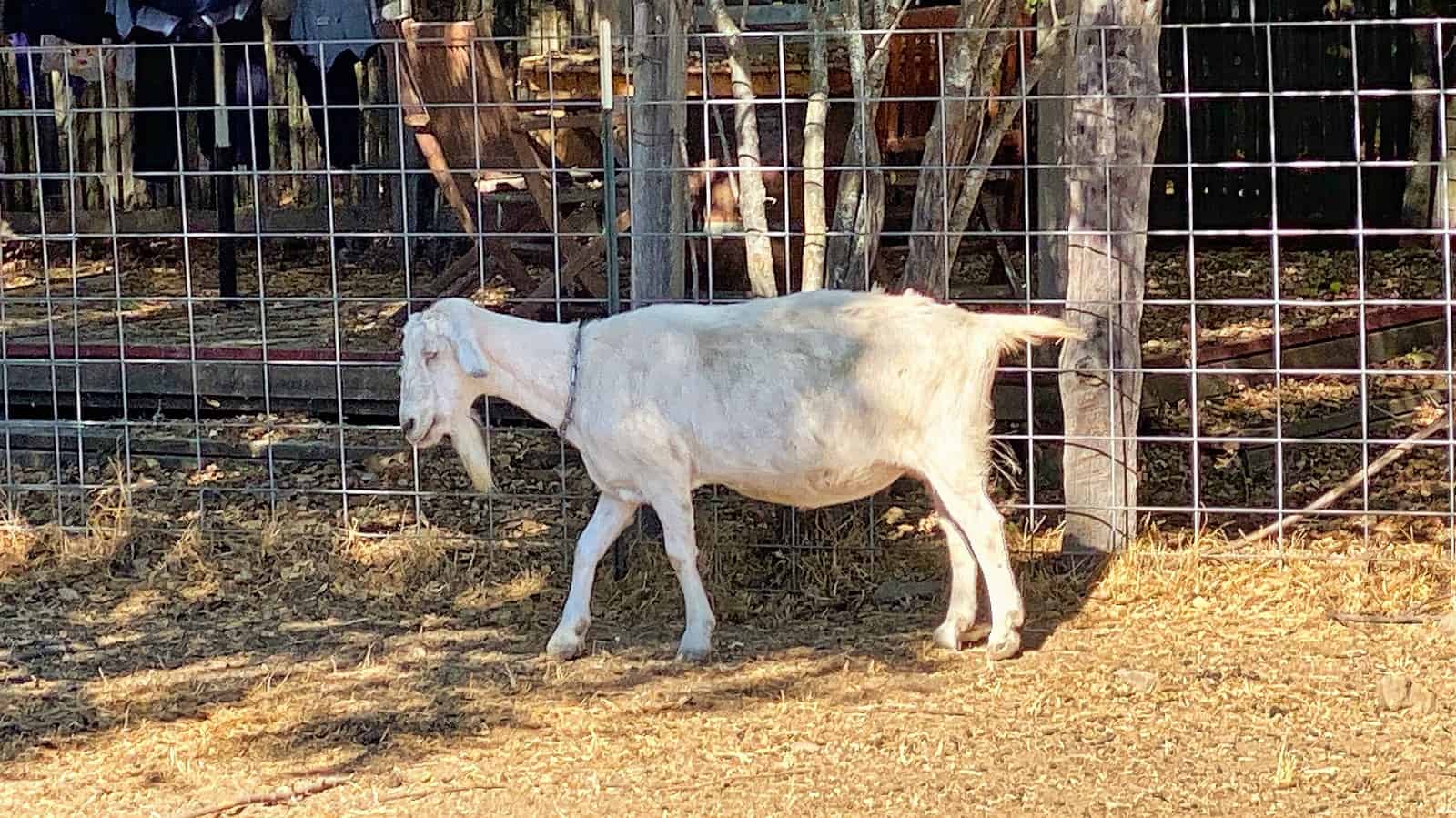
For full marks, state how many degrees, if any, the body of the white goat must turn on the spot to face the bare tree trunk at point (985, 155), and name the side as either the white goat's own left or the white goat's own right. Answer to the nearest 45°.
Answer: approximately 135° to the white goat's own right

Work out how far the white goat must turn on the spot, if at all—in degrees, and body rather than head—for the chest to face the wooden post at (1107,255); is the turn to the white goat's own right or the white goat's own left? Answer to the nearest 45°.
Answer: approximately 135° to the white goat's own right

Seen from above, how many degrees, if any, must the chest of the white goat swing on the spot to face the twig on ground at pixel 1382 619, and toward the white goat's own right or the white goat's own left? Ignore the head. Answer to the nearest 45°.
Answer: approximately 180°

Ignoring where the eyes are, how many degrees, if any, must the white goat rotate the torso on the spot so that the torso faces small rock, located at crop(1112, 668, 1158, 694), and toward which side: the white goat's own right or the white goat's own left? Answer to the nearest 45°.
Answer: approximately 135° to the white goat's own left

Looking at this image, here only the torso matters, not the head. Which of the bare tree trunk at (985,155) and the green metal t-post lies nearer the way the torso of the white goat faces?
the green metal t-post

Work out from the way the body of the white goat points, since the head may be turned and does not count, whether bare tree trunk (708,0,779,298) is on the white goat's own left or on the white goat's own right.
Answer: on the white goat's own right

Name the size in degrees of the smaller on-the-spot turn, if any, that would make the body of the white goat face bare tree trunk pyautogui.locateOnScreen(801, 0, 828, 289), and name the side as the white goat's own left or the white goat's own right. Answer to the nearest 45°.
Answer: approximately 90° to the white goat's own right

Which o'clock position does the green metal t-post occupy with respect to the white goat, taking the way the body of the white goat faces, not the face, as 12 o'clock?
The green metal t-post is roughly at 2 o'clock from the white goat.

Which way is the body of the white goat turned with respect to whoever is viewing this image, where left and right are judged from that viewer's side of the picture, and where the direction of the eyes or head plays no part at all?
facing to the left of the viewer

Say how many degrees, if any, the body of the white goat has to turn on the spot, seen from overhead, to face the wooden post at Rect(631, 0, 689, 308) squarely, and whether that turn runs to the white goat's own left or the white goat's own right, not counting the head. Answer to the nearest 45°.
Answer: approximately 90° to the white goat's own right

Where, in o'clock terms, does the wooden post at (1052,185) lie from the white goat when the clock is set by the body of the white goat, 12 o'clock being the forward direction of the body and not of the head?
The wooden post is roughly at 4 o'clock from the white goat.
